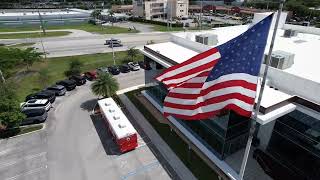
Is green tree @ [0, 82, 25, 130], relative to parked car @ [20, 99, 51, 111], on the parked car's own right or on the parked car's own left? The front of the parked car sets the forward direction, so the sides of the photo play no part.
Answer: on the parked car's own left

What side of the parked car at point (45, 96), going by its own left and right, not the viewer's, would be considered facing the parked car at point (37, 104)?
left

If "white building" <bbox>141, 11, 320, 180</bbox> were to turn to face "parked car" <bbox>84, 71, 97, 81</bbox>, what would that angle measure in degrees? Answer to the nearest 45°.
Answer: approximately 90° to its right

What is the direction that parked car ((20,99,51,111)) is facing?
to the viewer's left

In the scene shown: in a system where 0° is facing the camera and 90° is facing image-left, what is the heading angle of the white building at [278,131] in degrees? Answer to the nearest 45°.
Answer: approximately 45°

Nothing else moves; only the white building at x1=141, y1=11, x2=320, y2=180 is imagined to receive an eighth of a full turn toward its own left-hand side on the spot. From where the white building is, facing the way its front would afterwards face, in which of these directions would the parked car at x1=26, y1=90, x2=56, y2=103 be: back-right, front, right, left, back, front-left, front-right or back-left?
right

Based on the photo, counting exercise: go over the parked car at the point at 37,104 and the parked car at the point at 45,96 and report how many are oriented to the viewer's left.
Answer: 2

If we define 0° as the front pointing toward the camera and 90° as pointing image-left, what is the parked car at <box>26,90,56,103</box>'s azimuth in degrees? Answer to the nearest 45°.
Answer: approximately 90°

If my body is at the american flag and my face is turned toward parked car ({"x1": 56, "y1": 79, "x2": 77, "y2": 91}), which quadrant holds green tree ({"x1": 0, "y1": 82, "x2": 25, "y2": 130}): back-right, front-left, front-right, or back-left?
front-left

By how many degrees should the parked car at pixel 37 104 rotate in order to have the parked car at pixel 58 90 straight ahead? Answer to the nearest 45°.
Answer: approximately 135° to its right
